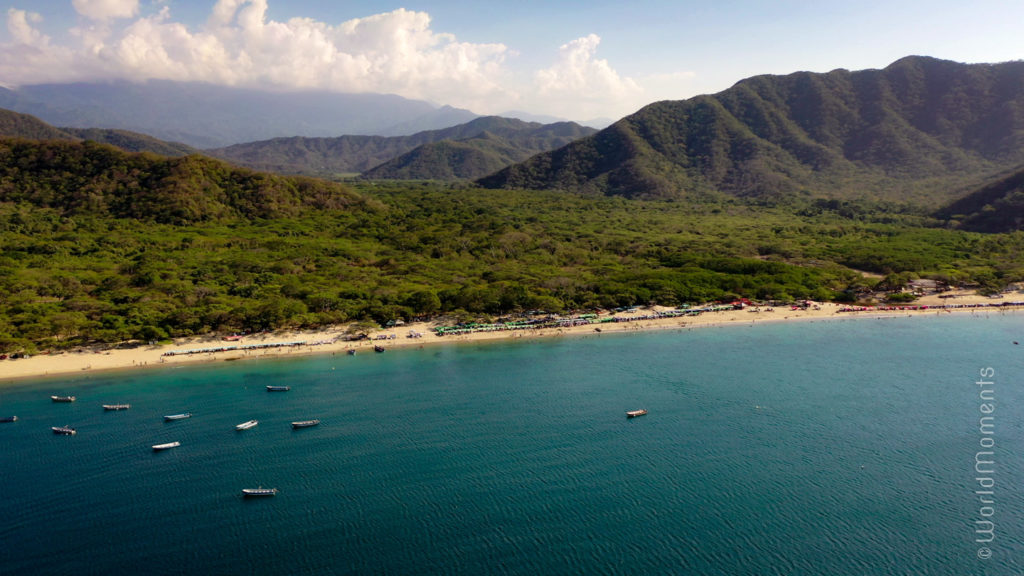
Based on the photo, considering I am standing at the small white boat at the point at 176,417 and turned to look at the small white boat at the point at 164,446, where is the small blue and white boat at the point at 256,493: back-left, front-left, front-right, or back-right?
front-left

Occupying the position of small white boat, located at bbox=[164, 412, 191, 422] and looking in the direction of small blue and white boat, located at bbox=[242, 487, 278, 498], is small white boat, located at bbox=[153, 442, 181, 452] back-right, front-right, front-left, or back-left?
front-right
